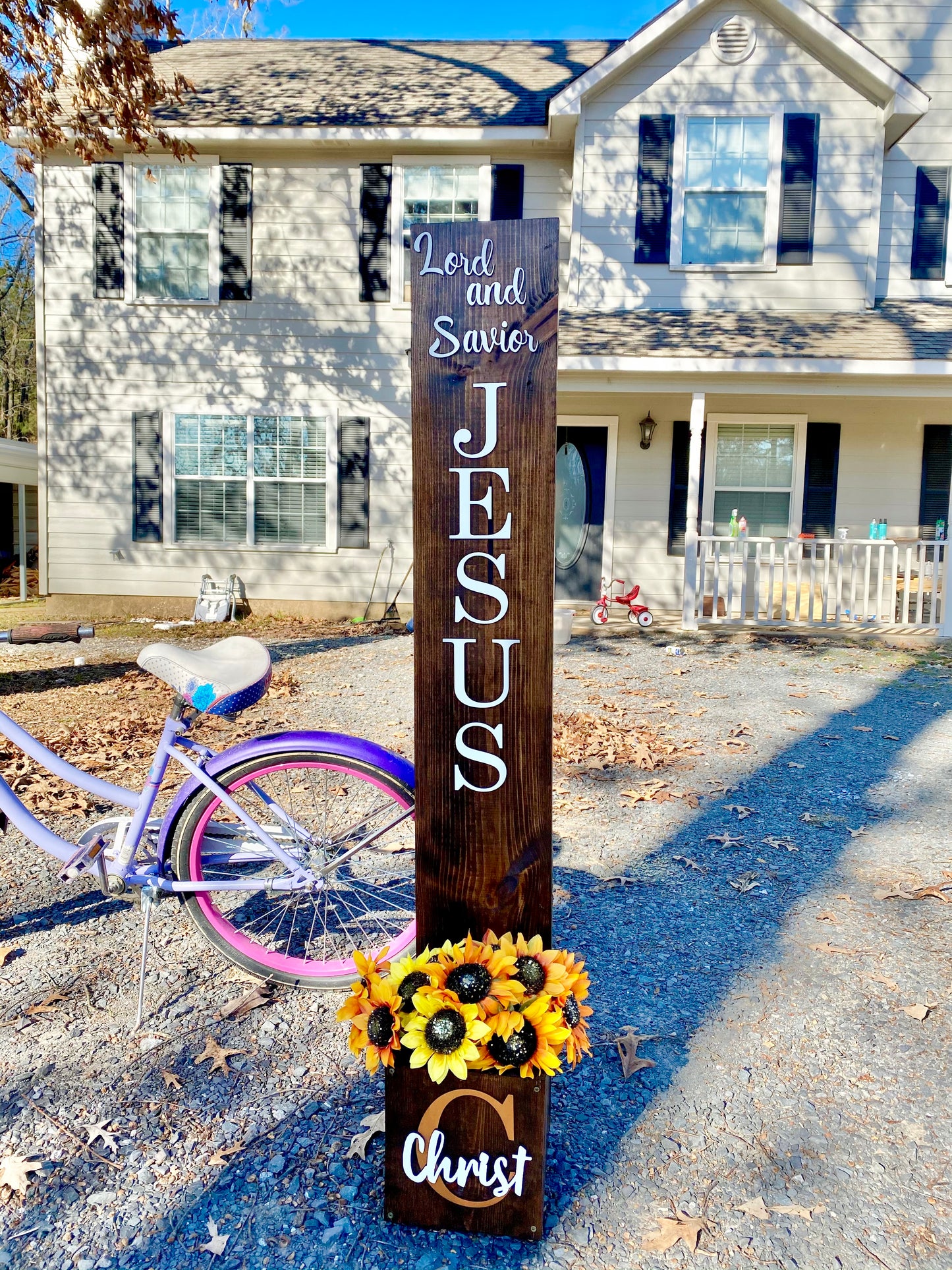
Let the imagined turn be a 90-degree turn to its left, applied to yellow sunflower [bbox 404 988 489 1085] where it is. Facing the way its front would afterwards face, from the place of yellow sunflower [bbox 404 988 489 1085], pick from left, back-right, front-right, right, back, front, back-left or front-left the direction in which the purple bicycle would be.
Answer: back-left

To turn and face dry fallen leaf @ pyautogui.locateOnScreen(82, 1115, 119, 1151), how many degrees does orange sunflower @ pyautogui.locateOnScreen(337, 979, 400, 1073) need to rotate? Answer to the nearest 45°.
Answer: approximately 90° to its right

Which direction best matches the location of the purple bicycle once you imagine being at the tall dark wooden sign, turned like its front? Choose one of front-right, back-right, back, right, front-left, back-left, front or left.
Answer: back-right

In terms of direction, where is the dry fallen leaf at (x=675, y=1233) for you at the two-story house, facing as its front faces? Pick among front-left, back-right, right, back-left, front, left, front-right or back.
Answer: front

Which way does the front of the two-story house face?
toward the camera

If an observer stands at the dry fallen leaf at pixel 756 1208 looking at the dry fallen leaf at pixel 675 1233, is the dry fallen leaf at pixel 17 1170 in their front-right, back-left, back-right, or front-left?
front-right

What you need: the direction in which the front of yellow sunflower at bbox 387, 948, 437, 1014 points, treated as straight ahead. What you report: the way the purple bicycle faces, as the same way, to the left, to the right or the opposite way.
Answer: to the right

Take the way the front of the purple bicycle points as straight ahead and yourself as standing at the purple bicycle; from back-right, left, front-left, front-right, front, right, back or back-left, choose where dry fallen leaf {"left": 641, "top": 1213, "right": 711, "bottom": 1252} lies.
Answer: back-left

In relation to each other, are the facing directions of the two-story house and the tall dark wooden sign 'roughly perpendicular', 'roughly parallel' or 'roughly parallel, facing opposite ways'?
roughly parallel

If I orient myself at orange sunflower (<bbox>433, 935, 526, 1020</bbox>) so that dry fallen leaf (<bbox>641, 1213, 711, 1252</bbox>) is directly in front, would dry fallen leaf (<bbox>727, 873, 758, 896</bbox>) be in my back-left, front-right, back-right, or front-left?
front-left

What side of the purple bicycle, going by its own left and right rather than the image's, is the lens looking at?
left

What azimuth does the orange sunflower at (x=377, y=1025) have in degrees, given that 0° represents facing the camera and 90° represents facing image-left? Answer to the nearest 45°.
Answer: approximately 45°

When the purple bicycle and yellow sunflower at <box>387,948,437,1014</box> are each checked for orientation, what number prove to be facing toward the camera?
1

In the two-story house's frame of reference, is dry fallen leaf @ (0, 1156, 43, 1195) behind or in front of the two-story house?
in front

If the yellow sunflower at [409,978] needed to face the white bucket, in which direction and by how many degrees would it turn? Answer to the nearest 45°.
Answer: approximately 180°

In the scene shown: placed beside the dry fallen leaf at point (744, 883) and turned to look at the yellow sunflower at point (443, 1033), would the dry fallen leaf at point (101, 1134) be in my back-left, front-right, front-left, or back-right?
front-right
